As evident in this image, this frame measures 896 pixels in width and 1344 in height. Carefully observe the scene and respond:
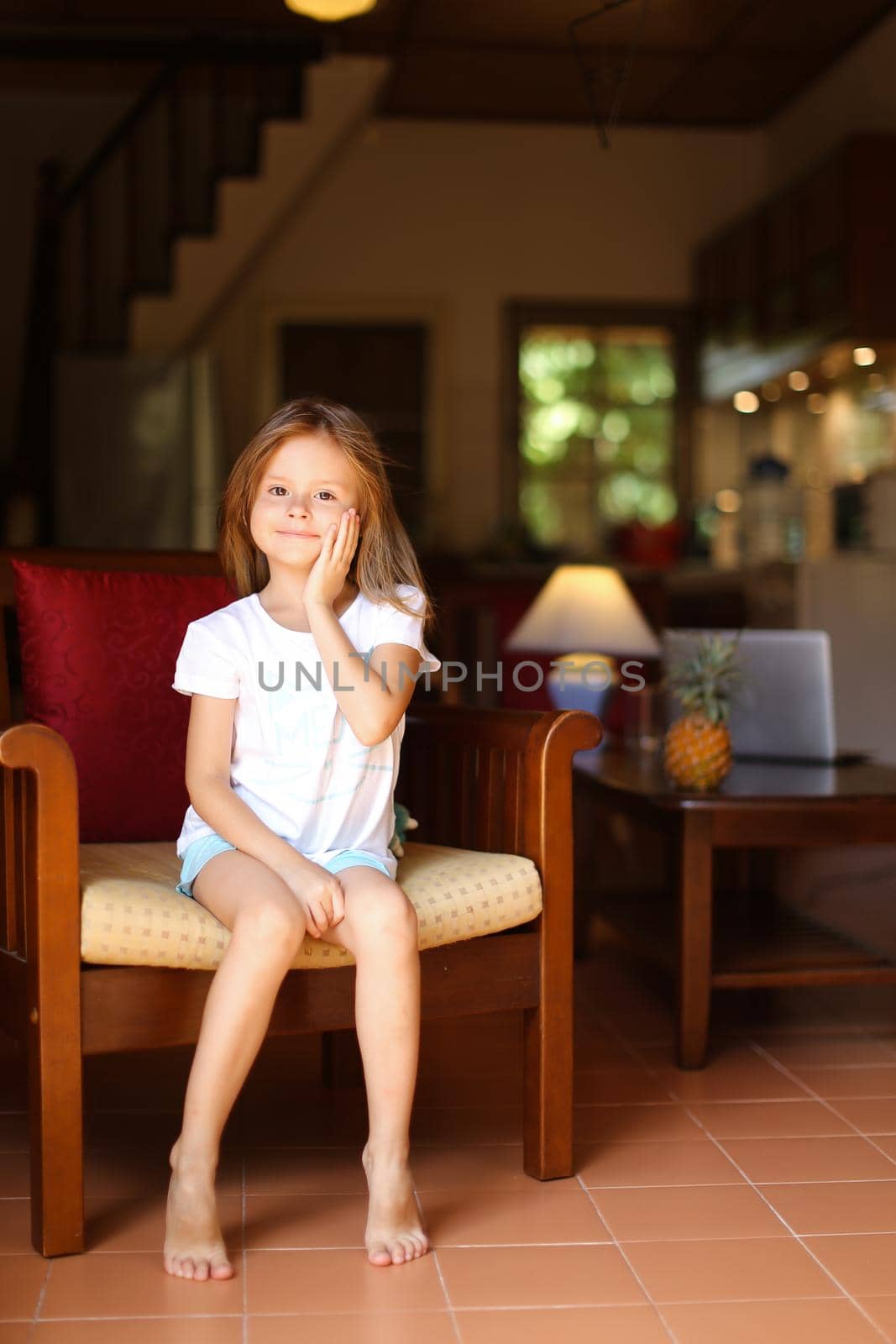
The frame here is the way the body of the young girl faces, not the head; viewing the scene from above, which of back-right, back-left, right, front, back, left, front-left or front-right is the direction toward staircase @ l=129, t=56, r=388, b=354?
back

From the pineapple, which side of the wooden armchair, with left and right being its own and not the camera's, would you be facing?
left

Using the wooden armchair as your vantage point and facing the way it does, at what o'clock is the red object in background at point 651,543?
The red object in background is roughly at 8 o'clock from the wooden armchair.

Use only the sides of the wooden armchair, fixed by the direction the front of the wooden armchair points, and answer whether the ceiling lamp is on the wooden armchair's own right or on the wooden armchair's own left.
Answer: on the wooden armchair's own left

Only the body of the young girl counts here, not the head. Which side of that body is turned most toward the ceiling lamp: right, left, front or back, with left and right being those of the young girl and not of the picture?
back

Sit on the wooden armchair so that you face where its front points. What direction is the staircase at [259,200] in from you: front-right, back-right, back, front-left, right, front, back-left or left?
back-left

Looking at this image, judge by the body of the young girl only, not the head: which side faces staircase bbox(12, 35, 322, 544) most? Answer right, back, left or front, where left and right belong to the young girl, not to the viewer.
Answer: back

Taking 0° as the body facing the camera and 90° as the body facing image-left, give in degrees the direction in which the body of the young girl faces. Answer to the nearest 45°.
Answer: approximately 0°

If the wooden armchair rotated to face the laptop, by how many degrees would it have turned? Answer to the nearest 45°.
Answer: approximately 90° to its left

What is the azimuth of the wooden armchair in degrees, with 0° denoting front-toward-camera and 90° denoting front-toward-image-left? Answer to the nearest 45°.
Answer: approximately 315°
